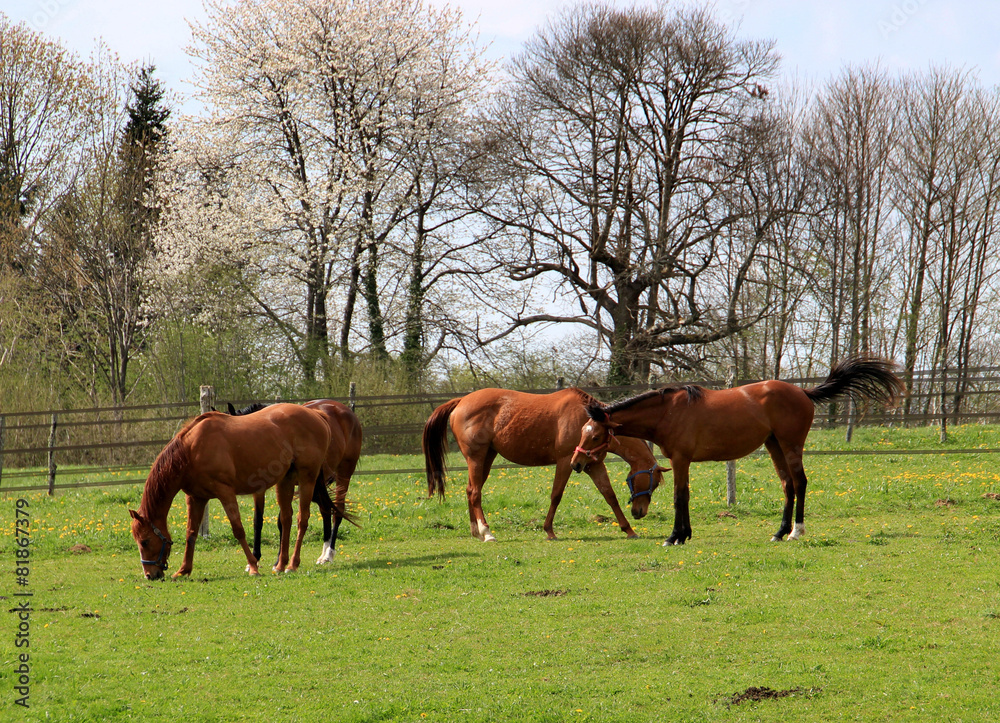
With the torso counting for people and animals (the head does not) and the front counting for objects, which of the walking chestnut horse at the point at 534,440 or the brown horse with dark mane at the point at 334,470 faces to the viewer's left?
the brown horse with dark mane

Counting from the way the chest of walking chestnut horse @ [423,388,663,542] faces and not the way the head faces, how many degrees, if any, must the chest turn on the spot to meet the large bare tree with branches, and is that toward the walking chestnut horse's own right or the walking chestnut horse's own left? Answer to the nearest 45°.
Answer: approximately 90° to the walking chestnut horse's own left

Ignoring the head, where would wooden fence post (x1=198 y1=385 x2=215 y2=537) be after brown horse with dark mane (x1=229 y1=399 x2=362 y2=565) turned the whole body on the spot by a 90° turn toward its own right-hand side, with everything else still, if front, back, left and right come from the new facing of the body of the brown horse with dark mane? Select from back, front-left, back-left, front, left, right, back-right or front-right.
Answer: front-left

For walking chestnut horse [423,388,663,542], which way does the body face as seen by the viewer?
to the viewer's right

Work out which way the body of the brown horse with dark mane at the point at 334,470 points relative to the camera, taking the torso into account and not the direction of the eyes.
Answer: to the viewer's left

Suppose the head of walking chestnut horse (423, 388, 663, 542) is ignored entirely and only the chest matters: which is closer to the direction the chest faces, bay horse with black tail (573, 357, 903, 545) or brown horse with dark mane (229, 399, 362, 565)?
the bay horse with black tail

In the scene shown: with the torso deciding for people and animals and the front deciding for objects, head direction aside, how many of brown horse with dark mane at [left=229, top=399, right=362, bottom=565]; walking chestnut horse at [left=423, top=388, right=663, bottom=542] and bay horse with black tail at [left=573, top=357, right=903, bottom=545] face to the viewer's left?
2

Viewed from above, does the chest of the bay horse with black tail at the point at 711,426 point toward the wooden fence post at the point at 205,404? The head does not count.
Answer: yes

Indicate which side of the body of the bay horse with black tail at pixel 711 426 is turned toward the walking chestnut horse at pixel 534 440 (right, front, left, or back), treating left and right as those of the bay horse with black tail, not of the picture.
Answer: front

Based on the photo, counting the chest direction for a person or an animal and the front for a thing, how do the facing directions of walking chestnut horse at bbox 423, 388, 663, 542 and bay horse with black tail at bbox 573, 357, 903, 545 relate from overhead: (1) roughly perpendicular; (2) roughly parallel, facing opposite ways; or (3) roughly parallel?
roughly parallel, facing opposite ways

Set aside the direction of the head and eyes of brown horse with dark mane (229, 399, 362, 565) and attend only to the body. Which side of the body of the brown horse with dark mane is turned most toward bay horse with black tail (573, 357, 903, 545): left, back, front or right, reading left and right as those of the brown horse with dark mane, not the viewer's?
back

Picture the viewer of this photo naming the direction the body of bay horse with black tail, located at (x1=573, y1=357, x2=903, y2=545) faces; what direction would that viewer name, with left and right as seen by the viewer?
facing to the left of the viewer

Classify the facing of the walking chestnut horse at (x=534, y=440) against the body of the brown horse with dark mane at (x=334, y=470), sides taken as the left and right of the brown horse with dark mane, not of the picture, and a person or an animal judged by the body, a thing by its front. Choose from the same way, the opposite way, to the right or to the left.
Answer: the opposite way

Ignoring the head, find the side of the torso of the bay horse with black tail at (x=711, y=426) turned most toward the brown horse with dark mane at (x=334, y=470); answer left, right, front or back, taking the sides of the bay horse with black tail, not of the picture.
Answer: front

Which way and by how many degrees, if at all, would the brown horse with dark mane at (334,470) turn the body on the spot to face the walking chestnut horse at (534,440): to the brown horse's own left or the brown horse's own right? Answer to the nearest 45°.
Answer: approximately 180°

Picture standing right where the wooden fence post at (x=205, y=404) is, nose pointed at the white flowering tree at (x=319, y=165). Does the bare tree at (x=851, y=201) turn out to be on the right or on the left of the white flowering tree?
right

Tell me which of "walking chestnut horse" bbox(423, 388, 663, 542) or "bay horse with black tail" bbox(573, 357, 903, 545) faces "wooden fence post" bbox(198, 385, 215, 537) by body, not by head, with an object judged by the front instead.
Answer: the bay horse with black tail

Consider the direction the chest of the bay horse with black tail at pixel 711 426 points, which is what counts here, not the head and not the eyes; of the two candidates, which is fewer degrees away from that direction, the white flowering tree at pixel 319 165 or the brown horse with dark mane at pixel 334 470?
the brown horse with dark mane
